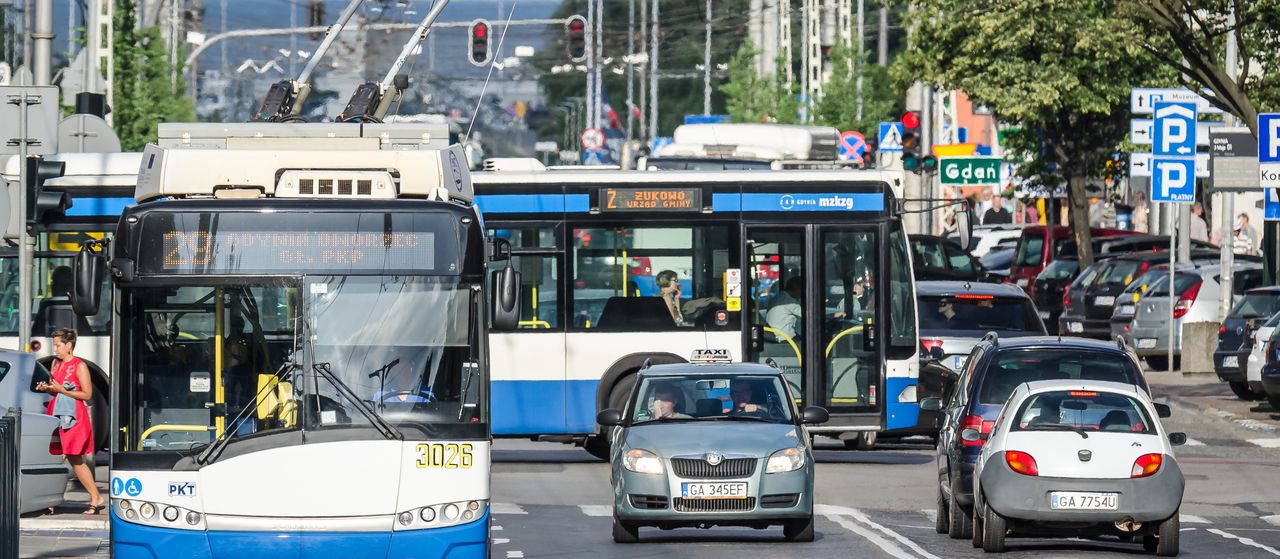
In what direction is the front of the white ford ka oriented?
away from the camera

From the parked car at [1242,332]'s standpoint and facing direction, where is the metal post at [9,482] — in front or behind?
behind

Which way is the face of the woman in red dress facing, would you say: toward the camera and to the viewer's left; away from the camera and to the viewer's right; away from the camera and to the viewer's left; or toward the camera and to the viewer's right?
toward the camera and to the viewer's left

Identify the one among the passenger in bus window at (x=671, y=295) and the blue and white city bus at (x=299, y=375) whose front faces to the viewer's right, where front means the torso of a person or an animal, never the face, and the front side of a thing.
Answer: the passenger in bus window

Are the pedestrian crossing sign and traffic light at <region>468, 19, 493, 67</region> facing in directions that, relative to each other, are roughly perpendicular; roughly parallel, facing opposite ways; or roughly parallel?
roughly parallel

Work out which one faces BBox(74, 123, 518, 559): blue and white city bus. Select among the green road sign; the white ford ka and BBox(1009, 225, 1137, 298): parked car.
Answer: the green road sign

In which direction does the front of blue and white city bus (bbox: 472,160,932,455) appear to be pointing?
to the viewer's right

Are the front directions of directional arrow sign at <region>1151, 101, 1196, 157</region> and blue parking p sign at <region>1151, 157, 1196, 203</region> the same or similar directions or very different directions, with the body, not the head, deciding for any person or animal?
same or similar directions

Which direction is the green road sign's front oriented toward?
toward the camera

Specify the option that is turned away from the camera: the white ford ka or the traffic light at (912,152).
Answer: the white ford ka

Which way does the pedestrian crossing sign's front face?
toward the camera

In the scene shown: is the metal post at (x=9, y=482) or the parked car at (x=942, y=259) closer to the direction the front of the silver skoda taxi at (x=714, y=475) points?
the metal post
